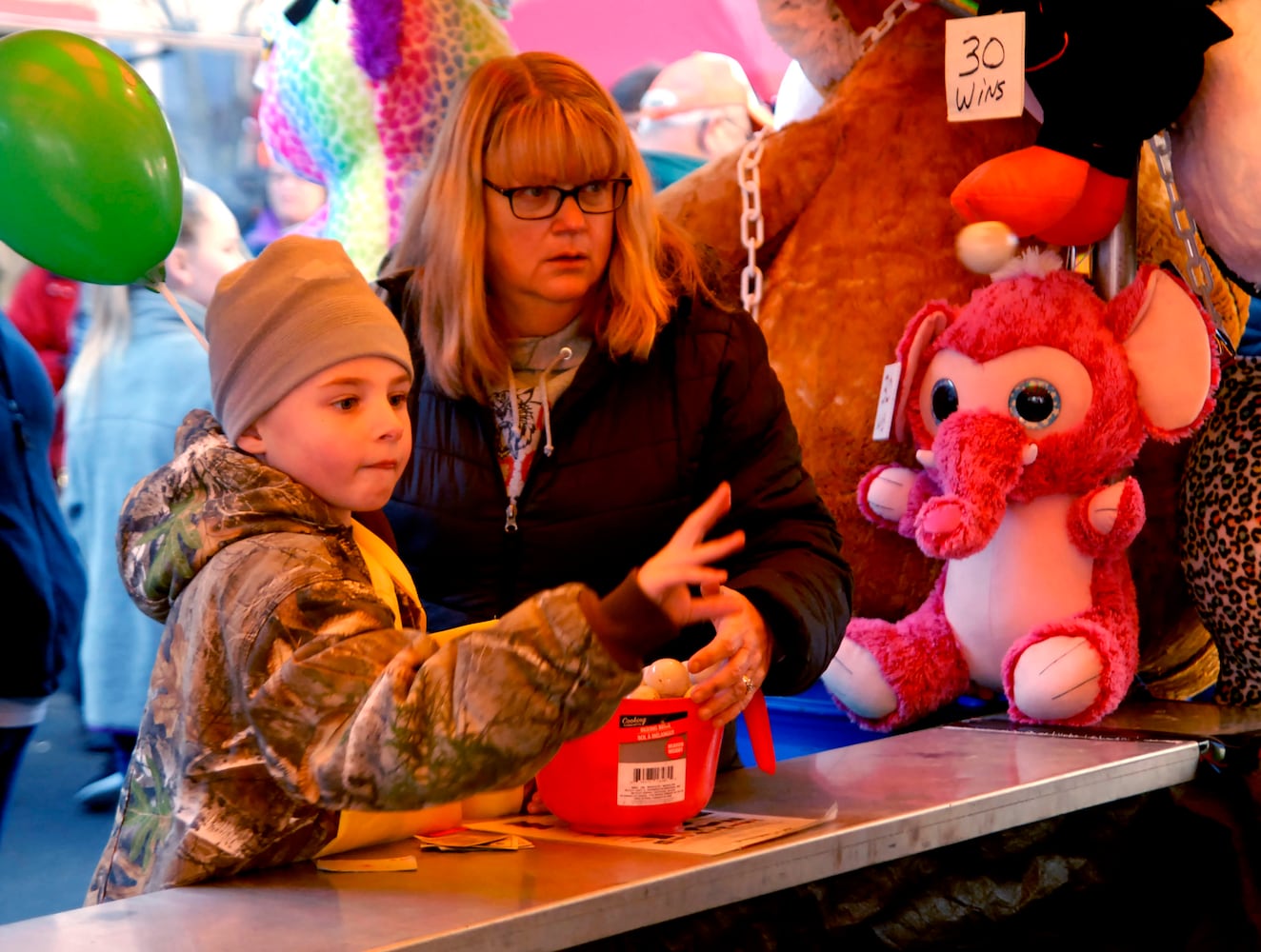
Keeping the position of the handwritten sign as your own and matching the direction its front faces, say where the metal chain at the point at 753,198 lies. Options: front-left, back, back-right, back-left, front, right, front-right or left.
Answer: back-right

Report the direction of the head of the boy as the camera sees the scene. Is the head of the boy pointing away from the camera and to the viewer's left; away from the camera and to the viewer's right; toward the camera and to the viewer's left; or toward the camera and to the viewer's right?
toward the camera and to the viewer's right

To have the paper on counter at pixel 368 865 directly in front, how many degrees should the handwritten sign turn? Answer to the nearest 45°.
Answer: approximately 45° to its right

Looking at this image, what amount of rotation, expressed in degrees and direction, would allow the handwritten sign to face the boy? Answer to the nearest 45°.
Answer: approximately 45° to its right

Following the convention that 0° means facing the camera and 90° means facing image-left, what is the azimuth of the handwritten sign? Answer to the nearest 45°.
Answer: approximately 0°
